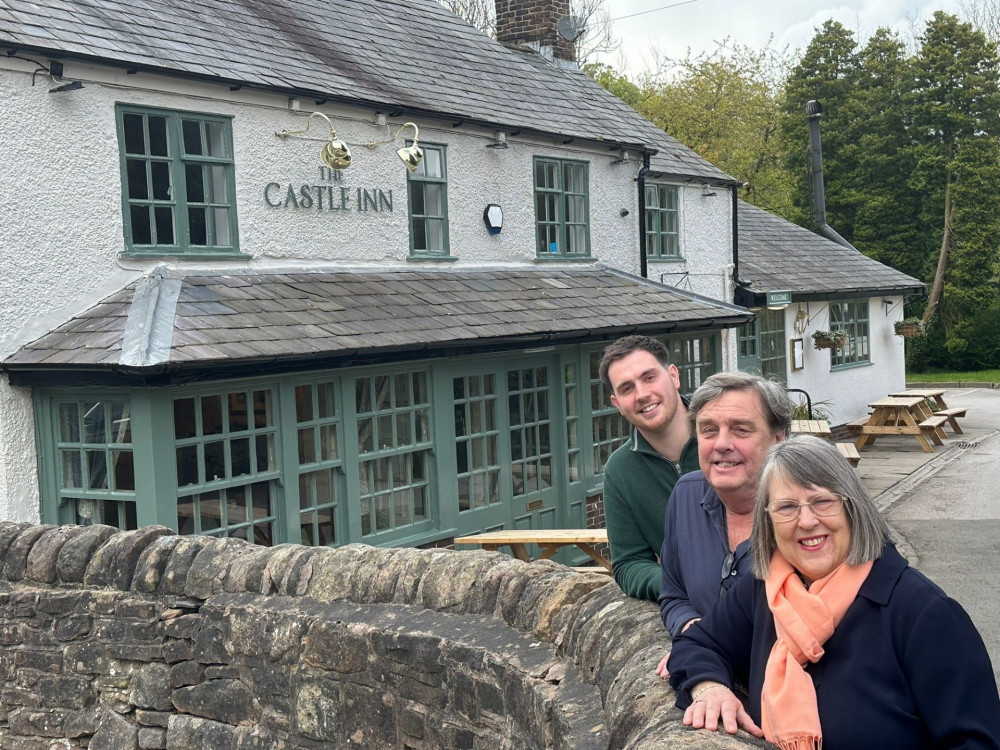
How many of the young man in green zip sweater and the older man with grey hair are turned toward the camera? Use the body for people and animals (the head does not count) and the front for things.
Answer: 2

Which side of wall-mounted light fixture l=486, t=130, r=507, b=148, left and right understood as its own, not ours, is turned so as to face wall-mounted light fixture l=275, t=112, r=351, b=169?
right

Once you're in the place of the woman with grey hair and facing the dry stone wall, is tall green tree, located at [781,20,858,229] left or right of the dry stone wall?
right

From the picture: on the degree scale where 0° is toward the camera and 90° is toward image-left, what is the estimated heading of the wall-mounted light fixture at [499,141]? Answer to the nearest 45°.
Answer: approximately 315°

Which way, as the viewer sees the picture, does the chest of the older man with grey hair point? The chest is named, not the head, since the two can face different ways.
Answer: toward the camera

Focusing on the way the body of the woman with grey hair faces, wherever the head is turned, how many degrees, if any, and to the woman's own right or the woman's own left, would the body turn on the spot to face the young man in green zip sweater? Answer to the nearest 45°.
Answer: approximately 90° to the woman's own right

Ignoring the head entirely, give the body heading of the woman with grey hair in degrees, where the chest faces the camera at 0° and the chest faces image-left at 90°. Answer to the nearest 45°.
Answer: approximately 45°

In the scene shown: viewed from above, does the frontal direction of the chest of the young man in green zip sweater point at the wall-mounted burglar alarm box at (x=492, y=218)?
no

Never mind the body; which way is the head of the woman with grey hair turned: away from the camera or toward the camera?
toward the camera

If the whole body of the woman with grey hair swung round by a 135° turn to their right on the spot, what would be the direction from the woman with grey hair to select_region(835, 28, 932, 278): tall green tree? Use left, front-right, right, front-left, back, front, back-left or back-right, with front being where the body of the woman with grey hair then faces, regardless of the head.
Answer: front

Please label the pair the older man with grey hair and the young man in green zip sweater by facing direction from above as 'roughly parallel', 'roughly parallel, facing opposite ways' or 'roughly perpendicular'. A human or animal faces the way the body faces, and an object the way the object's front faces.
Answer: roughly parallel

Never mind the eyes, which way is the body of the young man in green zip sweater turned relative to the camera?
toward the camera

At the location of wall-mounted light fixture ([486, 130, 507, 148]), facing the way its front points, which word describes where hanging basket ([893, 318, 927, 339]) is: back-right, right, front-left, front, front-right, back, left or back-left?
left

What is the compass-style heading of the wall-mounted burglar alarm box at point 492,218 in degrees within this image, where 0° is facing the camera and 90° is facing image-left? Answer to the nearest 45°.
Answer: approximately 315°

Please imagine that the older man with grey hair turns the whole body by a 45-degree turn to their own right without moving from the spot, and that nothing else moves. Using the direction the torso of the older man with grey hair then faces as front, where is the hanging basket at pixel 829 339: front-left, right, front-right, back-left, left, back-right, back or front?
back-right

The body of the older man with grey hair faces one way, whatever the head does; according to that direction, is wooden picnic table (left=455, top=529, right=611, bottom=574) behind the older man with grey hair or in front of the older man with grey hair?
behind

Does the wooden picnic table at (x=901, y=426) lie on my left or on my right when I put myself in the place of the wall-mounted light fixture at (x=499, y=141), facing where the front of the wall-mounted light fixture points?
on my left

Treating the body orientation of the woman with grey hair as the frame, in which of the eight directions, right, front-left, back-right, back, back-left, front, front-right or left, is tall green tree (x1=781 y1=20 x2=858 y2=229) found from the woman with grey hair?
back-right
